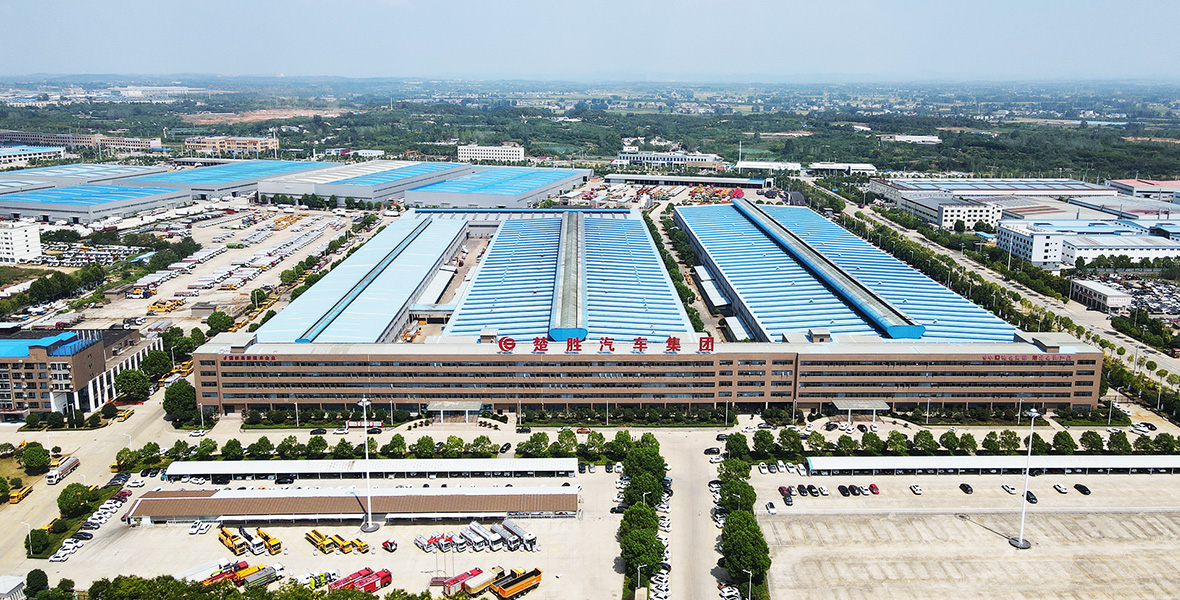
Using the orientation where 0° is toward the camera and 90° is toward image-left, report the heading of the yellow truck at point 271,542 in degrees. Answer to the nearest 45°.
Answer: approximately 315°

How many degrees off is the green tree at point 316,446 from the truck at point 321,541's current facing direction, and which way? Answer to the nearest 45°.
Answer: approximately 135° to its left

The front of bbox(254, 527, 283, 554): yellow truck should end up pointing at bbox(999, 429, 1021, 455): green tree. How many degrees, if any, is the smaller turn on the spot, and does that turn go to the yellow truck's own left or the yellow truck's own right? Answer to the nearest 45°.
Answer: approximately 45° to the yellow truck's own left
